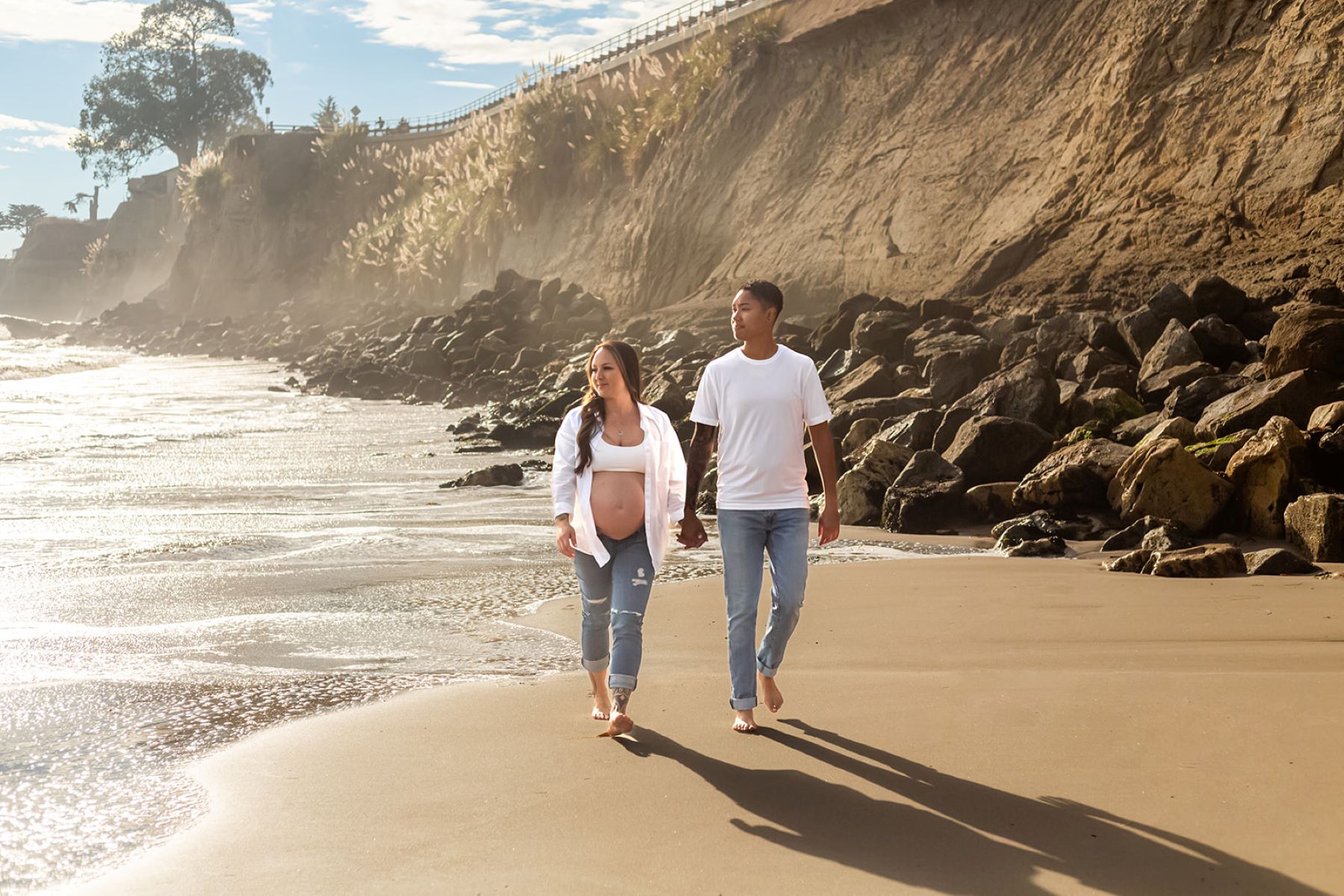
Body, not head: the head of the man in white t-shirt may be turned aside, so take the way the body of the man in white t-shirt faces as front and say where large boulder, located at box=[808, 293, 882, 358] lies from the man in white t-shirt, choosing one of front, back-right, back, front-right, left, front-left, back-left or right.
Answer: back

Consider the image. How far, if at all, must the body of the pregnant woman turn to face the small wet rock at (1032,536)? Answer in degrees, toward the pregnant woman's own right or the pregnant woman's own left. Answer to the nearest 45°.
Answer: approximately 135° to the pregnant woman's own left

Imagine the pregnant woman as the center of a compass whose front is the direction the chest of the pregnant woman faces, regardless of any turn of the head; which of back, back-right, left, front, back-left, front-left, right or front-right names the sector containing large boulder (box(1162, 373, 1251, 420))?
back-left

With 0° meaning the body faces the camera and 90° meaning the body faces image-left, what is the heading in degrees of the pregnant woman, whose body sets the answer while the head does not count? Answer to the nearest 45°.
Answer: approximately 0°

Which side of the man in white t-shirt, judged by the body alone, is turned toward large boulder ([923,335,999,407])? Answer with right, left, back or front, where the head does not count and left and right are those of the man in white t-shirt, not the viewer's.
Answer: back

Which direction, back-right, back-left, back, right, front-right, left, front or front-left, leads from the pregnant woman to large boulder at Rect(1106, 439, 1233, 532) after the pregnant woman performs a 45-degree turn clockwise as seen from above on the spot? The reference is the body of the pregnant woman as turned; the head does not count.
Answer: back

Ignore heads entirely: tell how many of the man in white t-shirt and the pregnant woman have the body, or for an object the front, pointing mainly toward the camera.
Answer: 2

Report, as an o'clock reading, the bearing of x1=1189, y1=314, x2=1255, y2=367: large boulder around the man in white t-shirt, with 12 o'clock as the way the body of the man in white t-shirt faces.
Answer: The large boulder is roughly at 7 o'clock from the man in white t-shirt.

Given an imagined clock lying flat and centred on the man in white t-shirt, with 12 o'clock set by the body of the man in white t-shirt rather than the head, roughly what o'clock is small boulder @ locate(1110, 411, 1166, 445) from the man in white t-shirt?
The small boulder is roughly at 7 o'clock from the man in white t-shirt.

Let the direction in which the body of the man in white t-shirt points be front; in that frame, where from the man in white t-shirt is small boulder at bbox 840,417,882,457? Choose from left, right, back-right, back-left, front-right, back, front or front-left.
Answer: back

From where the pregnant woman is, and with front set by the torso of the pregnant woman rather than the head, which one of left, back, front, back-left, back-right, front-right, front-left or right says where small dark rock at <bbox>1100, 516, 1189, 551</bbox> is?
back-left
